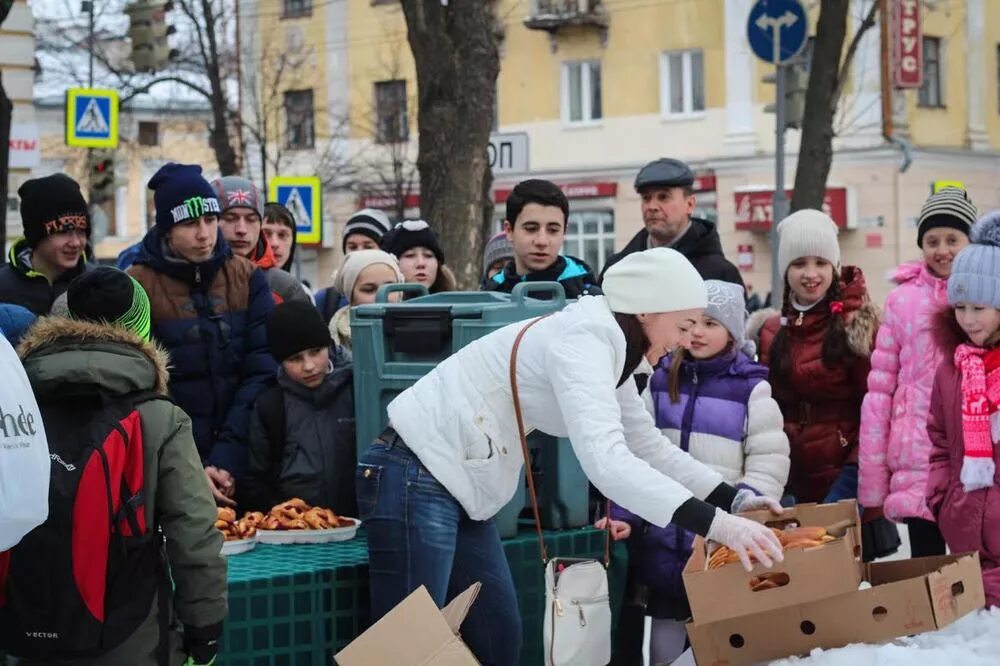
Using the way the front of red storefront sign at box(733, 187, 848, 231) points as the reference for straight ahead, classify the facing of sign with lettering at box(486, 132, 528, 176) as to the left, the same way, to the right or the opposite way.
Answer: the same way

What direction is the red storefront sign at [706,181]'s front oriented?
toward the camera

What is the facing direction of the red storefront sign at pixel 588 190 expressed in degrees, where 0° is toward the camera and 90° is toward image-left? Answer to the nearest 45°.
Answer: approximately 0°

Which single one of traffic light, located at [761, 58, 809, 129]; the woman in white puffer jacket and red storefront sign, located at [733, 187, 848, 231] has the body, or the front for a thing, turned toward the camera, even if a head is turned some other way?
the red storefront sign

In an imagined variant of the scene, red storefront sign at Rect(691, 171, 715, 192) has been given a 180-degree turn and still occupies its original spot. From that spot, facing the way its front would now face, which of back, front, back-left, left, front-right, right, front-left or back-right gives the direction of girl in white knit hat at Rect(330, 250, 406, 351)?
back

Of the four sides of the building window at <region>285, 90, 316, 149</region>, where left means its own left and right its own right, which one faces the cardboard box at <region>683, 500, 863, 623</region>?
front

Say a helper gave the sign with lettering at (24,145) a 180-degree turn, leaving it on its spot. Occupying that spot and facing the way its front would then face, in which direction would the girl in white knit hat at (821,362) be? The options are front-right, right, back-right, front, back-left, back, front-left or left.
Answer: back

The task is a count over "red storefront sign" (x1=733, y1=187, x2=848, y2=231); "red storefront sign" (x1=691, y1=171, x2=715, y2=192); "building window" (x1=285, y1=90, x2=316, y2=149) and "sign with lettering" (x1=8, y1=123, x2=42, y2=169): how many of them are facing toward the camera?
4

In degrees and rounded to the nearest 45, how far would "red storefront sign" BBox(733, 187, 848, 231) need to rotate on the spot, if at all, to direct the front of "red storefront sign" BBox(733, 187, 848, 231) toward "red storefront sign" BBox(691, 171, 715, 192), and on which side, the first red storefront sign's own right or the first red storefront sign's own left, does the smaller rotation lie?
approximately 135° to the first red storefront sign's own right

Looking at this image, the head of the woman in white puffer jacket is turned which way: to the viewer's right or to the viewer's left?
to the viewer's right

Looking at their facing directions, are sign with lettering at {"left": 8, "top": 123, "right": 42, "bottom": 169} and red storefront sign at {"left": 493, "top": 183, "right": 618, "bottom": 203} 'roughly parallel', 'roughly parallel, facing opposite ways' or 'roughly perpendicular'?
roughly parallel

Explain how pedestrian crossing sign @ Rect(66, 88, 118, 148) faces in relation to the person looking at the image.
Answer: facing the viewer

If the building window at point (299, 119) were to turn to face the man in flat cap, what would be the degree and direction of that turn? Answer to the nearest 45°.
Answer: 0° — it already faces them
